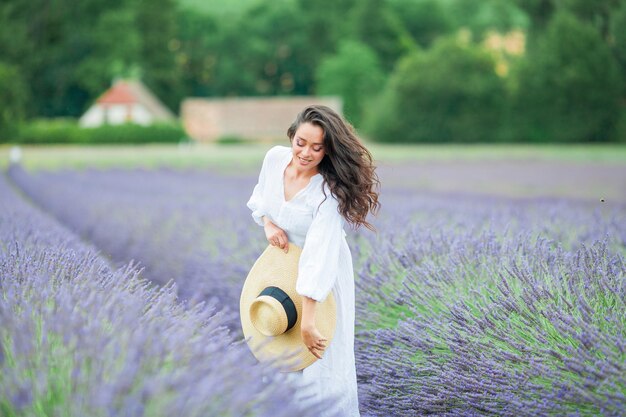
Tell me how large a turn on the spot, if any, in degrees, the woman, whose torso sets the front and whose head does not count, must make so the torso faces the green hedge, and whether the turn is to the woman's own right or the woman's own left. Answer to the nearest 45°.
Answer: approximately 135° to the woman's own right

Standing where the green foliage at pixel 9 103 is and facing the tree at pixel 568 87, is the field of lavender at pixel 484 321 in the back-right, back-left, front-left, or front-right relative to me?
front-right

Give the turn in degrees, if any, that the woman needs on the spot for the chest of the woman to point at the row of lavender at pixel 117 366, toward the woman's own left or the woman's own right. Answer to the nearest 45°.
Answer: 0° — they already face it

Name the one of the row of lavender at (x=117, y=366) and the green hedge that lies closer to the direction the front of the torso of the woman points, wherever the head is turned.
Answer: the row of lavender

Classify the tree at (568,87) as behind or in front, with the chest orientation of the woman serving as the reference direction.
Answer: behind

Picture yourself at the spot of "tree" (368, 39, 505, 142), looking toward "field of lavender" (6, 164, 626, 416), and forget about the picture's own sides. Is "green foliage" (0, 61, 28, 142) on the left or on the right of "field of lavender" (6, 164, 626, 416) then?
right

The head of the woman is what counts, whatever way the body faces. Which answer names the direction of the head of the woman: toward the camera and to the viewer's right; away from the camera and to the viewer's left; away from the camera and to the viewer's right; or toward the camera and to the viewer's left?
toward the camera and to the viewer's left

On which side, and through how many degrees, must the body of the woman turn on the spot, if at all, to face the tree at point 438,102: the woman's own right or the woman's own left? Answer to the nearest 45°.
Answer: approximately 135° to the woman's own right

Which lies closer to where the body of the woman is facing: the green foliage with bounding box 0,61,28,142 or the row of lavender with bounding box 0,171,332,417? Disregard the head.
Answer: the row of lavender

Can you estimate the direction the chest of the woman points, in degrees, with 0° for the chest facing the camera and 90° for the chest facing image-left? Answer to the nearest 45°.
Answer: approximately 45°

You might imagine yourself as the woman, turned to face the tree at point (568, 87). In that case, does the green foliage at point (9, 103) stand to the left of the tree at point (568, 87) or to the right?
left
